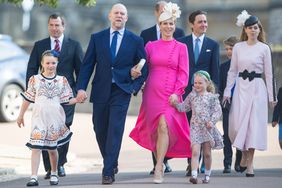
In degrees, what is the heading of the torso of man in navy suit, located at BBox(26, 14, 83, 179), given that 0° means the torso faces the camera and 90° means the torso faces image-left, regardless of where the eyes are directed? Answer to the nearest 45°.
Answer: approximately 0°

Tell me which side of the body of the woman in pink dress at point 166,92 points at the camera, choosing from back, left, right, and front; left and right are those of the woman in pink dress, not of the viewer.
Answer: front

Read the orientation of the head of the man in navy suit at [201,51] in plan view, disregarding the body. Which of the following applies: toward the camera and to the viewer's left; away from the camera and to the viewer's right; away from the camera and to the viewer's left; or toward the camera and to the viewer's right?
toward the camera and to the viewer's right

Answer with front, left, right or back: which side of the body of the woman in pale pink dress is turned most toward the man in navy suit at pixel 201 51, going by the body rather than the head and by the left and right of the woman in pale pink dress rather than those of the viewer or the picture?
right

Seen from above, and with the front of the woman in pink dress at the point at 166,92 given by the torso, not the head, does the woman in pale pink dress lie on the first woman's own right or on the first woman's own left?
on the first woman's own left

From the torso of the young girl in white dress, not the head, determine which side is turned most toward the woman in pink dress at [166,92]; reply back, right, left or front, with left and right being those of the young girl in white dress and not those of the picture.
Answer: left

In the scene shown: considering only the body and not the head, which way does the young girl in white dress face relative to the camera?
toward the camera

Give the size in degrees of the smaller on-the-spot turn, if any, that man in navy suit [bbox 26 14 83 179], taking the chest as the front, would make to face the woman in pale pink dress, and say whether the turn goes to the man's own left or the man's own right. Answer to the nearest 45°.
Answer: approximately 90° to the man's own left

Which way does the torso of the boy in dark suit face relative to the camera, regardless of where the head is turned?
toward the camera
